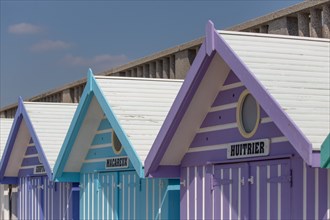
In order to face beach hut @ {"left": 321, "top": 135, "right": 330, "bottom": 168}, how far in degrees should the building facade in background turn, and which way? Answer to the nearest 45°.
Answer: approximately 45° to its left

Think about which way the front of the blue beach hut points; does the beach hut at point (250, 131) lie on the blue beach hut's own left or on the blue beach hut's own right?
on the blue beach hut's own left

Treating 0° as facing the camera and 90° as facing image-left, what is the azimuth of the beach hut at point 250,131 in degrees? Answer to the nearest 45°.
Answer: approximately 45°

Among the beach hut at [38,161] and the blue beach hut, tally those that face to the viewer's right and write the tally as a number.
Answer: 0

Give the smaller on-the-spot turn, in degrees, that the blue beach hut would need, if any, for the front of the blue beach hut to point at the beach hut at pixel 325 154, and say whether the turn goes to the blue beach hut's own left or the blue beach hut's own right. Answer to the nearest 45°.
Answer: approximately 45° to the blue beach hut's own left

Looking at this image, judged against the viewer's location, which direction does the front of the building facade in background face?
facing the viewer and to the left of the viewer

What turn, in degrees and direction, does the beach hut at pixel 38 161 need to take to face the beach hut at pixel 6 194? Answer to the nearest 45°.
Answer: approximately 135° to its right

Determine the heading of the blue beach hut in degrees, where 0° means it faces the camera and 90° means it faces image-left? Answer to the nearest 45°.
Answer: approximately 45°
